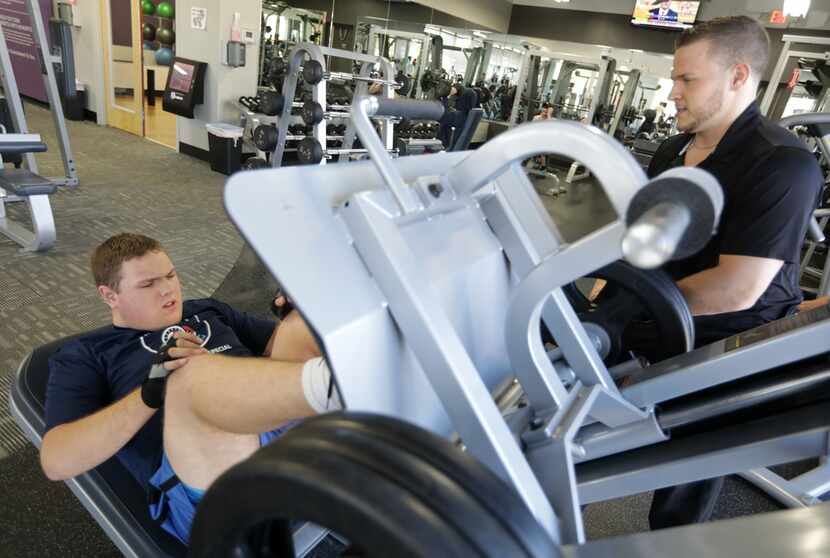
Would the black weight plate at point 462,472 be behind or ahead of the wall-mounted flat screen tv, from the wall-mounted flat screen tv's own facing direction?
ahead

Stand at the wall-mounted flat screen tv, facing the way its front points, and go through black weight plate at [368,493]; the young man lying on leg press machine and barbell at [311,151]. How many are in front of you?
3

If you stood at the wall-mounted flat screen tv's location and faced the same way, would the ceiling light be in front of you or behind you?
in front

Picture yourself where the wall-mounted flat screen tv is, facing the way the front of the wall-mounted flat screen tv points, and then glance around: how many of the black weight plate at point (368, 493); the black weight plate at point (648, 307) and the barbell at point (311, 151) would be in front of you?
3

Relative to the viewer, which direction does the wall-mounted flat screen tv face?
toward the camera

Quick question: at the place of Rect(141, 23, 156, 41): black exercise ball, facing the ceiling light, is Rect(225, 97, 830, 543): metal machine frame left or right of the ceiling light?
right

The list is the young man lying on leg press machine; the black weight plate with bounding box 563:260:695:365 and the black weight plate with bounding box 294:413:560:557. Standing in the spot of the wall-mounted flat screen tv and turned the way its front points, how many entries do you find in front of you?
3

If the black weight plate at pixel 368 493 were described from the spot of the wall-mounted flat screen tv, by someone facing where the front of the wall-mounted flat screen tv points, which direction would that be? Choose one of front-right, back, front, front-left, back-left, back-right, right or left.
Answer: front

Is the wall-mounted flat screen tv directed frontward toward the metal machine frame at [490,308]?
yes

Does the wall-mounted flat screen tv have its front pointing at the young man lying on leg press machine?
yes

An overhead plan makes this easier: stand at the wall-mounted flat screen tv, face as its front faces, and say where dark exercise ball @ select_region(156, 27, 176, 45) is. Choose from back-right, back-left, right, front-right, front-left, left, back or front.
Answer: front-right

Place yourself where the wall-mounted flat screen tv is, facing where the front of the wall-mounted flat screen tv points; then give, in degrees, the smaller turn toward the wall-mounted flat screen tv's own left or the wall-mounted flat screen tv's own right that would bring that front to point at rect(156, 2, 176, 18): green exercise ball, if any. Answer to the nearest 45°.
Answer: approximately 45° to the wall-mounted flat screen tv's own right

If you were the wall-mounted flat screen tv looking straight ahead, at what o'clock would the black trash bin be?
The black trash bin is roughly at 1 o'clock from the wall-mounted flat screen tv.
